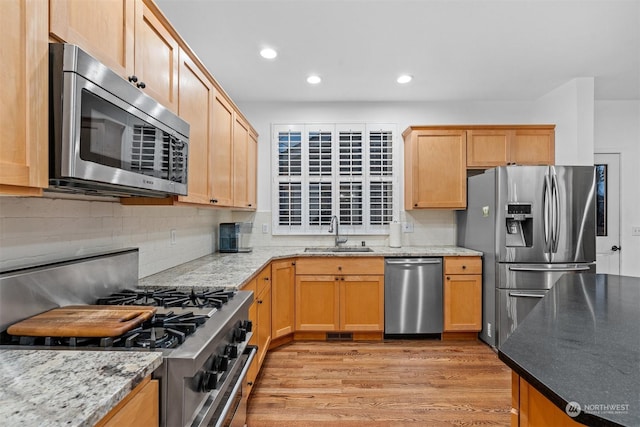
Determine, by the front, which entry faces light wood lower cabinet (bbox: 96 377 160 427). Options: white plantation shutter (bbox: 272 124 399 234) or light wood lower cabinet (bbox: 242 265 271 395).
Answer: the white plantation shutter

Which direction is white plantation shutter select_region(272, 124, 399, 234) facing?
toward the camera

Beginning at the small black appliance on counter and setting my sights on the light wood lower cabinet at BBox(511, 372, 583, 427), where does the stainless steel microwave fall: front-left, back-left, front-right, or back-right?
front-right

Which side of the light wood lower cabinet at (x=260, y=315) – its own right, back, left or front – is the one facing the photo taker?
right

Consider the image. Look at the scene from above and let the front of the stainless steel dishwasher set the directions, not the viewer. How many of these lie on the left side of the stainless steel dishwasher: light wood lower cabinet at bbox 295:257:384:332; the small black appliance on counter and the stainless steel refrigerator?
1

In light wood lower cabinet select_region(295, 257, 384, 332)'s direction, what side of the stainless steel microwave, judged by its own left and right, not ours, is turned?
left

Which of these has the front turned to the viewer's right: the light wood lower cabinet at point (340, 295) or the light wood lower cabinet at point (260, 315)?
the light wood lower cabinet at point (260, 315)

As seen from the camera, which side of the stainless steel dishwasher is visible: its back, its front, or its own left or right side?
front

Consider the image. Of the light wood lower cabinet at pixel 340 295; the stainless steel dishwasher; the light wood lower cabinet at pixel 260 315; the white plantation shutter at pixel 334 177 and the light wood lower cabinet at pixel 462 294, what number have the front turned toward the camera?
4

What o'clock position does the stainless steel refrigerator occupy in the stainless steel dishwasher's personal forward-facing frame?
The stainless steel refrigerator is roughly at 9 o'clock from the stainless steel dishwasher.

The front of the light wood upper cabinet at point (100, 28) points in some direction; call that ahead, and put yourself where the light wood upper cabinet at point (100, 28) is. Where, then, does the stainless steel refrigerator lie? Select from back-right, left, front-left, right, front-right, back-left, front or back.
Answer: front-left

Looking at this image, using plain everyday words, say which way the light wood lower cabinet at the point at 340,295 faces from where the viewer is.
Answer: facing the viewer

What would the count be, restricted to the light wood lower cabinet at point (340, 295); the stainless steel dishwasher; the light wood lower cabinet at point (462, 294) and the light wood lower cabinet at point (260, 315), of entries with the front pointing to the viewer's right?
1

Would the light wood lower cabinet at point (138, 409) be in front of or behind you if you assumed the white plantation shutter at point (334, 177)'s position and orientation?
in front

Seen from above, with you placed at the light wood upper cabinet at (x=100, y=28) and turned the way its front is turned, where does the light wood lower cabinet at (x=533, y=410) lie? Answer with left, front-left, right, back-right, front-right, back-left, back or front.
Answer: front
